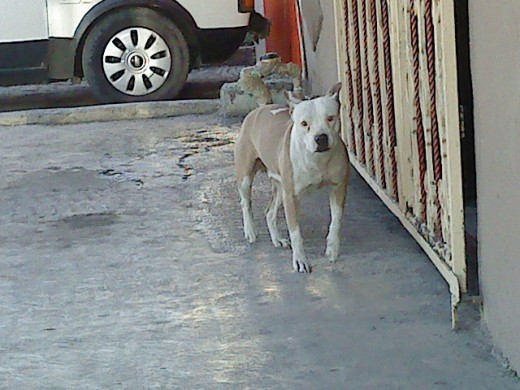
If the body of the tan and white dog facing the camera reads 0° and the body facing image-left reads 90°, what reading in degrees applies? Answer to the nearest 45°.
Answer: approximately 315°

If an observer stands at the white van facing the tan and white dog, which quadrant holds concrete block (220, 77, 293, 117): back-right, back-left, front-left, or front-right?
front-left

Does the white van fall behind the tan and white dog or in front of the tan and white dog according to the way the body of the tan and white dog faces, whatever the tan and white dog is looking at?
behind

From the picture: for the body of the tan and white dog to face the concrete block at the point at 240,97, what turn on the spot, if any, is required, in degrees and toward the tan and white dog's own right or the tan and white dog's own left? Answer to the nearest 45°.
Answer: approximately 135° to the tan and white dog's own left
